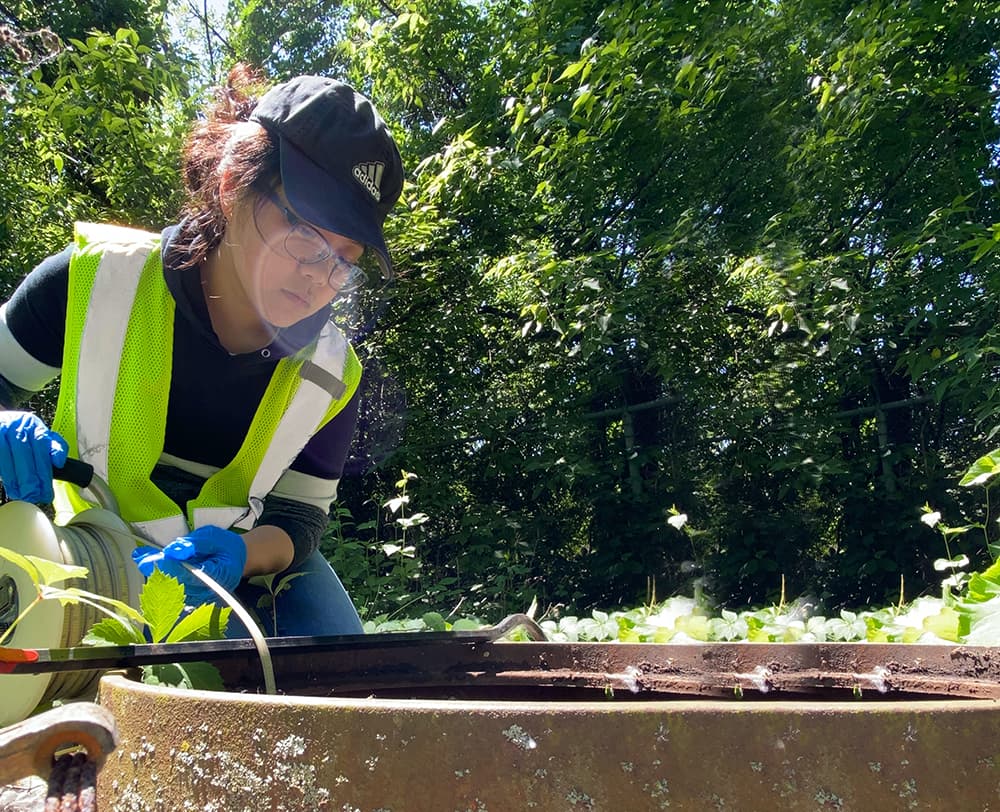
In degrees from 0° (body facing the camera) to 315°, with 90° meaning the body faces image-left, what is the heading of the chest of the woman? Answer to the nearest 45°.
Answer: approximately 315°
